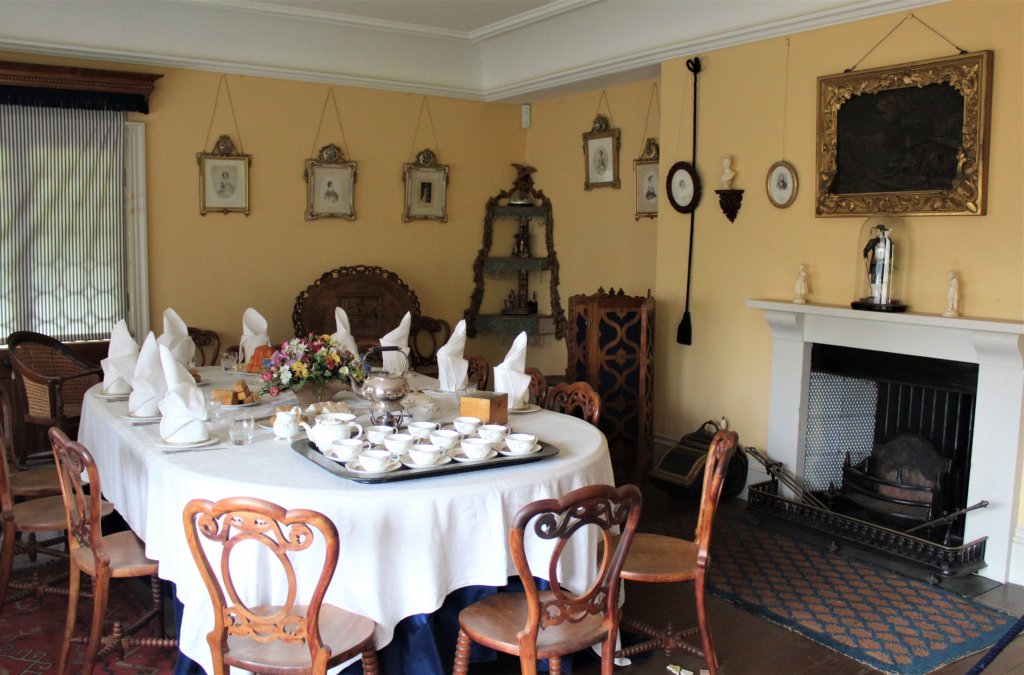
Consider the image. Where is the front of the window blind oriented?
toward the camera

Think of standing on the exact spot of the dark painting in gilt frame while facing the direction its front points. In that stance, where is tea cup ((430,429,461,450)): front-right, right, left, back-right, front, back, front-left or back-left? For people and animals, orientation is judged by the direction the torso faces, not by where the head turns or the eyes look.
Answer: front

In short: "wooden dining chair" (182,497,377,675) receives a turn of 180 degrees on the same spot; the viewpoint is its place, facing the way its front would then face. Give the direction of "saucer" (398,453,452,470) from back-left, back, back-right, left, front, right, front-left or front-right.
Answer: back

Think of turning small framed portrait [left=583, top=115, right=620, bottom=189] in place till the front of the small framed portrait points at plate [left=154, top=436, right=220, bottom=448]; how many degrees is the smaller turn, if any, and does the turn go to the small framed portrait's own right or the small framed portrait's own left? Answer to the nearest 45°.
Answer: approximately 45° to the small framed portrait's own left

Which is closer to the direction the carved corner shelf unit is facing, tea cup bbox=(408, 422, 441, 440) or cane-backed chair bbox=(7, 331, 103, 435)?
the tea cup

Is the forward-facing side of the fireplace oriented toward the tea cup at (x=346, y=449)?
yes

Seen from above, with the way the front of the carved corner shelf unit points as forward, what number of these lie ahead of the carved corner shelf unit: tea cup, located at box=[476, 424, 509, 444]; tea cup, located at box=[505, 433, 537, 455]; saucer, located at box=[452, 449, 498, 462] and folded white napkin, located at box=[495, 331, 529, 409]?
4

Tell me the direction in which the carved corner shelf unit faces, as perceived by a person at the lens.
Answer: facing the viewer

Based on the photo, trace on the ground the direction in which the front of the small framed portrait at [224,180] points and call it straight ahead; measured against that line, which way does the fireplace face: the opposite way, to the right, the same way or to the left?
to the right

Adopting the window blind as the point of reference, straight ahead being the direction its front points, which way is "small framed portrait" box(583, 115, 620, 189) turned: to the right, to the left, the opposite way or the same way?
to the right

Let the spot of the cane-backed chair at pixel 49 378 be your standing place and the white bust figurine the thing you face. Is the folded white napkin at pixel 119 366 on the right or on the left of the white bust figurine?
right

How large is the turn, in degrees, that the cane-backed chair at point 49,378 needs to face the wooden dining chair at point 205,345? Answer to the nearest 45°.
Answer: approximately 90° to its left

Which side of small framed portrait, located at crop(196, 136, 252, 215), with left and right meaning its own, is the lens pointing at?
front

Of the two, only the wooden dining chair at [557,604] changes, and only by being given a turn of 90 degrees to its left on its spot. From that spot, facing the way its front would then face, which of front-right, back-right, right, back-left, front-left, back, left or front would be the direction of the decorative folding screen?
back-right

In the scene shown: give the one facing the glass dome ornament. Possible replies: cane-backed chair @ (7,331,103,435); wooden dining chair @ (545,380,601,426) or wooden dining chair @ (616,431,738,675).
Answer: the cane-backed chair

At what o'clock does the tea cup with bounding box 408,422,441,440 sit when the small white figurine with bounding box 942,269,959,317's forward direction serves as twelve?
The tea cup is roughly at 12 o'clock from the small white figurine.
